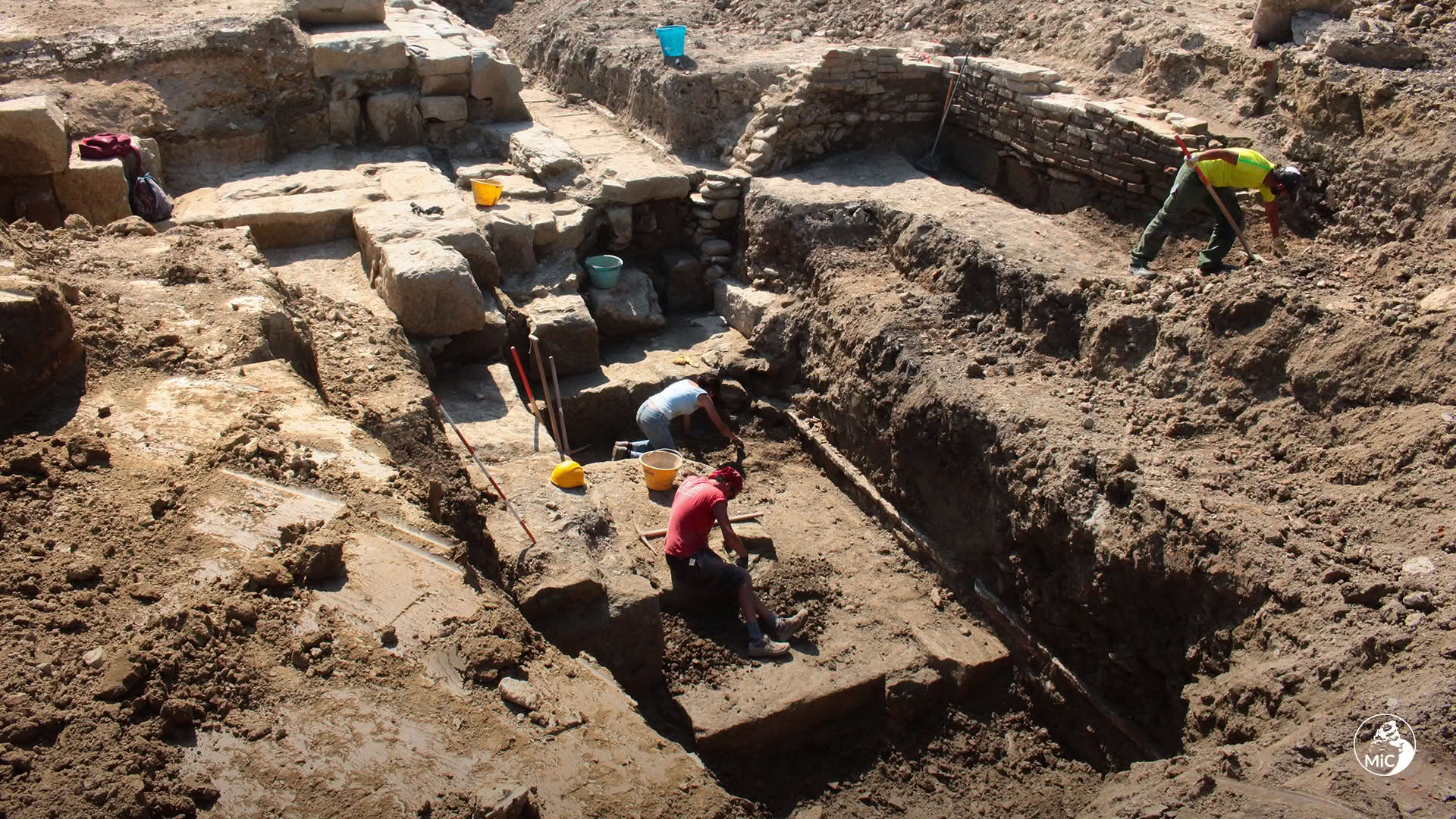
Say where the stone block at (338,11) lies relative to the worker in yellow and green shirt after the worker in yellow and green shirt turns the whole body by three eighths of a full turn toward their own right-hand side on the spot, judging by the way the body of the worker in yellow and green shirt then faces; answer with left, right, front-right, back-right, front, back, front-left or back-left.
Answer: front-right

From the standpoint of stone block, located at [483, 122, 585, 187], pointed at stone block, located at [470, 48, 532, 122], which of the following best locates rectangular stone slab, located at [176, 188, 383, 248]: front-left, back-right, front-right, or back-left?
back-left

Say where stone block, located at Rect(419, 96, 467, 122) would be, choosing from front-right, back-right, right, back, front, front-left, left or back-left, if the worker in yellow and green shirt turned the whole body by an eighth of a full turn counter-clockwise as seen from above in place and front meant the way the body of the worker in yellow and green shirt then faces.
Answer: back-left

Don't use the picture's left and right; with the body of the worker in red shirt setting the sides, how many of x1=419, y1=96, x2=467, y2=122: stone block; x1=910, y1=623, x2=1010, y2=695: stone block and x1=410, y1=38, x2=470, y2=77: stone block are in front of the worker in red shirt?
1

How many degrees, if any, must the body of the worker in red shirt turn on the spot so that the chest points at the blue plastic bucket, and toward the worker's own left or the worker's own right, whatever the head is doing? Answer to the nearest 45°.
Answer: approximately 90° to the worker's own left

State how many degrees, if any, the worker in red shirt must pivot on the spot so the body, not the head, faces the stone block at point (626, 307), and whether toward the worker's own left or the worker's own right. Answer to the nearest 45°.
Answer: approximately 90° to the worker's own left

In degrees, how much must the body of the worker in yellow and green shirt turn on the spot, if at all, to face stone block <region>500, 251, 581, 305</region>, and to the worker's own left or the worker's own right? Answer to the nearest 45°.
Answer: approximately 180°

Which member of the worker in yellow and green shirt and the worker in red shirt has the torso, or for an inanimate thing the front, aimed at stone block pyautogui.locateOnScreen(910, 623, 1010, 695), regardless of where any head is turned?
the worker in red shirt

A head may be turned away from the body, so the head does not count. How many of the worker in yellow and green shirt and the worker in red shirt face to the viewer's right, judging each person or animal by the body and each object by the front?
2

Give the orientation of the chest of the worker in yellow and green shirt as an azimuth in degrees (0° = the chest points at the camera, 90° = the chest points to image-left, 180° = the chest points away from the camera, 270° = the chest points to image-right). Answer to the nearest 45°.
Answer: approximately 270°

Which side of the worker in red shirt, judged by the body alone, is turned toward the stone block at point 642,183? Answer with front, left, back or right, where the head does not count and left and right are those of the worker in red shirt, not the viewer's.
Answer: left

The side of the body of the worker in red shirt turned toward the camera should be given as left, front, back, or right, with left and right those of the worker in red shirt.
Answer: right

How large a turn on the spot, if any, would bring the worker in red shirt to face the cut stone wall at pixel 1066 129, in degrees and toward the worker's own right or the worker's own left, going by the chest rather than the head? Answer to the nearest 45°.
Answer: approximately 45° to the worker's own left

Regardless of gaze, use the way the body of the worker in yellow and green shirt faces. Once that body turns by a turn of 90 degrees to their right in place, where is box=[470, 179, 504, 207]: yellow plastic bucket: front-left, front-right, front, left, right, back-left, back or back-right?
right

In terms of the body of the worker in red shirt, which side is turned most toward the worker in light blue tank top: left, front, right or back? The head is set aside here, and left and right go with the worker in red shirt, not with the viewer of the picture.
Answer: left

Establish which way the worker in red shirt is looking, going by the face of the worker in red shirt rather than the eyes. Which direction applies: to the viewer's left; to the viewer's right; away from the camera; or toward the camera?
to the viewer's right

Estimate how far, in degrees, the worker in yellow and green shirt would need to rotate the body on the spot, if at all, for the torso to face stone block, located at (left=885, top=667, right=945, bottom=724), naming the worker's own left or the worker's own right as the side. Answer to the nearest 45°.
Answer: approximately 90° to the worker's own right
